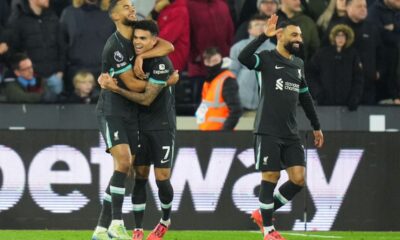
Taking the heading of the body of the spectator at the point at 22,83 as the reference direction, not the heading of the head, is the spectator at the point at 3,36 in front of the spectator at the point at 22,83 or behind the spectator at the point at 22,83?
behind

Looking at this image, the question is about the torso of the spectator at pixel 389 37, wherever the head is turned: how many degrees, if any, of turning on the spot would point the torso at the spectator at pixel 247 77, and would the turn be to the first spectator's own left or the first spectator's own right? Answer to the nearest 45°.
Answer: approximately 45° to the first spectator's own right

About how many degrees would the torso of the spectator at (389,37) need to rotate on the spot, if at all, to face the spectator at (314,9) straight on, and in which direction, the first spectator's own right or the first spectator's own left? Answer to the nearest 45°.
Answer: approximately 90° to the first spectator's own right

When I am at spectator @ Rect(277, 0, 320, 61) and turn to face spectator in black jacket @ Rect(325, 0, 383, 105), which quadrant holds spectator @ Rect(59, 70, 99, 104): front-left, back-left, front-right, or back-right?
back-right

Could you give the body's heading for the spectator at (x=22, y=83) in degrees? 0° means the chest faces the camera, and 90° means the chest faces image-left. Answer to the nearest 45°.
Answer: approximately 315°

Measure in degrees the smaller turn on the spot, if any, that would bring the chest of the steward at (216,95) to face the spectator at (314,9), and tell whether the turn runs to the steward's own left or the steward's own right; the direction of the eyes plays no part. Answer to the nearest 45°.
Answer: approximately 180°
